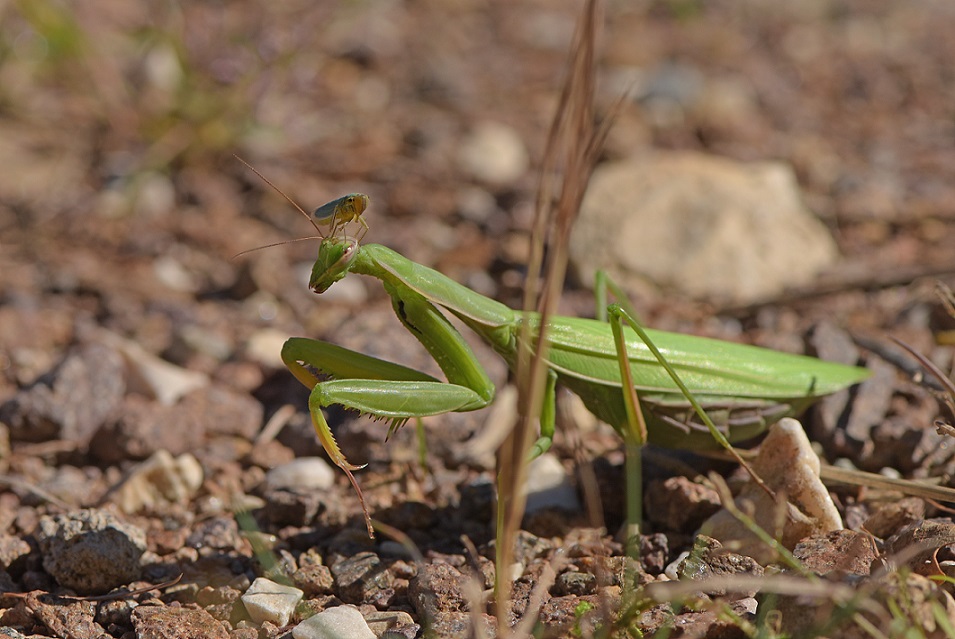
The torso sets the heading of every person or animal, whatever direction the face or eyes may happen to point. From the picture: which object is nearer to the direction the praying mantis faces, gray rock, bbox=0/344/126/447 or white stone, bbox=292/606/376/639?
the gray rock

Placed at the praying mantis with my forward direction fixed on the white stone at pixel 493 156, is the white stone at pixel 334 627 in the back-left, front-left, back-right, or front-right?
back-left

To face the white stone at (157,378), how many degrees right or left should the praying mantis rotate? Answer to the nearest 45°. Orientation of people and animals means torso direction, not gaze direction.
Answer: approximately 45° to its right

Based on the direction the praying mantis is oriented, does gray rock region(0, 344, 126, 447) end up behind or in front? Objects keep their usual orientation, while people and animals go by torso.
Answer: in front

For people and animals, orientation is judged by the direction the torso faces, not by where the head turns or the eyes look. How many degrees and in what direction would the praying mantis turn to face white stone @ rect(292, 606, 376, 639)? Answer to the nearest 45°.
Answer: approximately 45° to its left

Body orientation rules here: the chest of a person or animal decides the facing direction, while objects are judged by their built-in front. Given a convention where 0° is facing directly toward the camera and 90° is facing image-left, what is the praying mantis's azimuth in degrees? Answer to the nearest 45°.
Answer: approximately 90°
